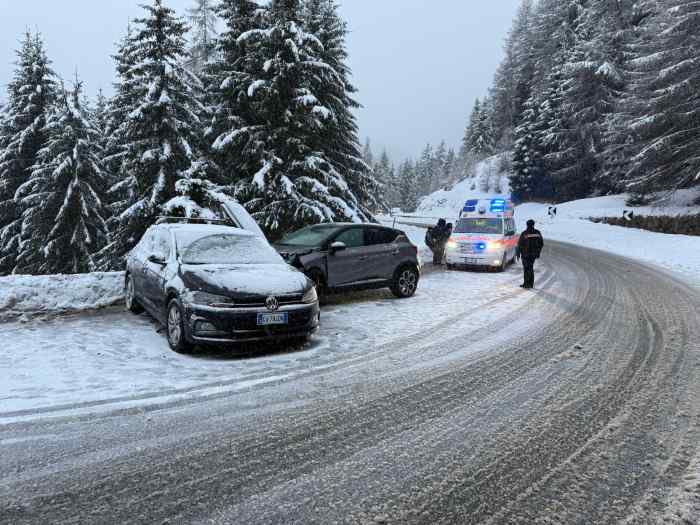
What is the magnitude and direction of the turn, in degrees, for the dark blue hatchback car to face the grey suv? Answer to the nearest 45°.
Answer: approximately 90° to its left

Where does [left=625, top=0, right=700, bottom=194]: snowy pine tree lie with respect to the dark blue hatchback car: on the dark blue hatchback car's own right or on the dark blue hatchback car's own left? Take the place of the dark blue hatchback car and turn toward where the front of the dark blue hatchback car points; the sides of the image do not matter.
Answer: on the dark blue hatchback car's own left

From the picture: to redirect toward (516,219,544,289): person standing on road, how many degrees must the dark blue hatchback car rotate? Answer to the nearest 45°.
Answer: approximately 90° to its left

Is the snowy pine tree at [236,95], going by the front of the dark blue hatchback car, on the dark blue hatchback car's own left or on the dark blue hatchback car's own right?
on the dark blue hatchback car's own left

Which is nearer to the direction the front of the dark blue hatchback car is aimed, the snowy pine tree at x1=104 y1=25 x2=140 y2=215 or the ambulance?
the ambulance

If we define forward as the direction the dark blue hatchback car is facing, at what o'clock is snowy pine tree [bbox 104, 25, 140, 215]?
The snowy pine tree is roughly at 7 o'clock from the dark blue hatchback car.

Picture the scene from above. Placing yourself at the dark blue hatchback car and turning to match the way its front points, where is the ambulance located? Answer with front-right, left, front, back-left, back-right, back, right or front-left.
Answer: left
